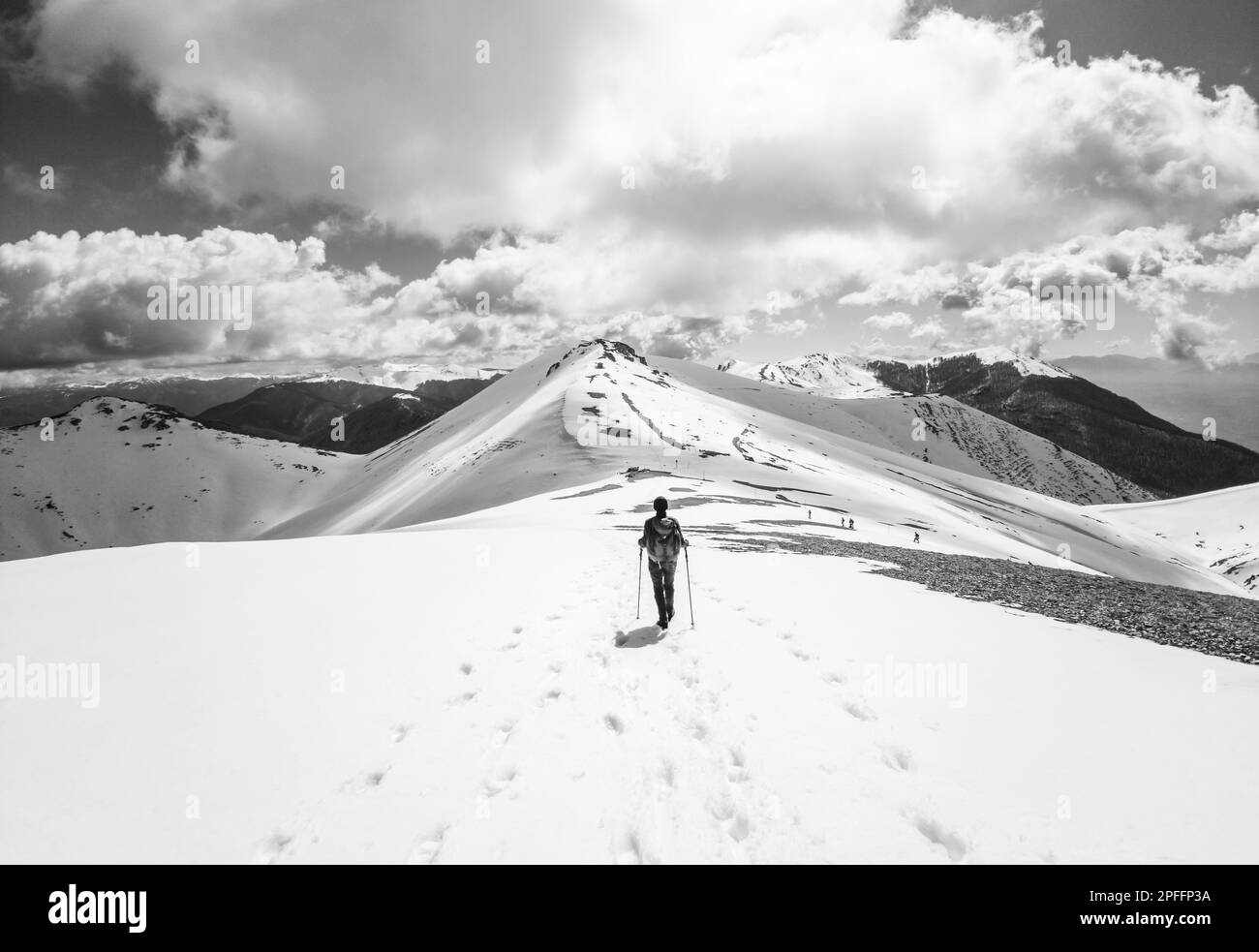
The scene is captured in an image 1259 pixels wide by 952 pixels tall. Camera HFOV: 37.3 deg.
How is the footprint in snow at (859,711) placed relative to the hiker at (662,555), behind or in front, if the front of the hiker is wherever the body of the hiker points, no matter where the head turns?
behind

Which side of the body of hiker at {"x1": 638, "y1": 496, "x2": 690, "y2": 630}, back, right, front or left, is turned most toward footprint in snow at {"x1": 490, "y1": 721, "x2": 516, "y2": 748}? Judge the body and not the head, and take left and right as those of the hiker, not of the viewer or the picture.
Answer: back

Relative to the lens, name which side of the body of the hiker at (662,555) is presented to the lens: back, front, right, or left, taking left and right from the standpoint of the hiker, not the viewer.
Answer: back
